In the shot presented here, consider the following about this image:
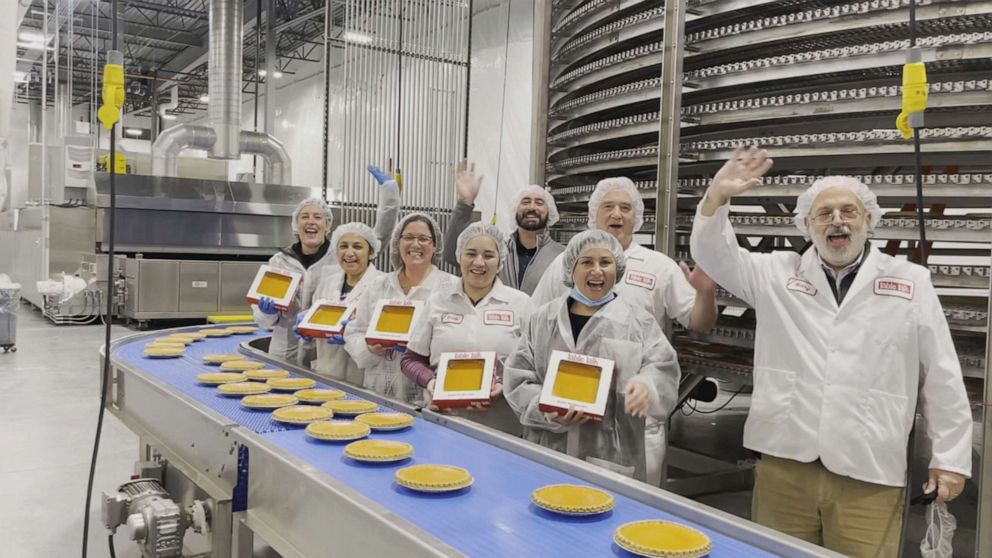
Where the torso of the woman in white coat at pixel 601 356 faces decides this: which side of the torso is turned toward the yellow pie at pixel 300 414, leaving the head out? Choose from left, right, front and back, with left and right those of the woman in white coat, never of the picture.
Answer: right

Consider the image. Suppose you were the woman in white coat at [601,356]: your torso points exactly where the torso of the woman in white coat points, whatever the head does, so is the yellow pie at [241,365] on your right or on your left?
on your right

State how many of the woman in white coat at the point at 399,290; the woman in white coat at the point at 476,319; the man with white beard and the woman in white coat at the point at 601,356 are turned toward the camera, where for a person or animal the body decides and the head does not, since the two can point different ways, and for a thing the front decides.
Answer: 4

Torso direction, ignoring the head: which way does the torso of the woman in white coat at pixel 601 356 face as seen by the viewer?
toward the camera

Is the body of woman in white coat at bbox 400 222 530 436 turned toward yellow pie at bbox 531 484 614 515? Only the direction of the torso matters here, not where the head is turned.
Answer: yes

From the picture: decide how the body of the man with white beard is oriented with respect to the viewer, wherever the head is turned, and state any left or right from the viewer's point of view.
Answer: facing the viewer

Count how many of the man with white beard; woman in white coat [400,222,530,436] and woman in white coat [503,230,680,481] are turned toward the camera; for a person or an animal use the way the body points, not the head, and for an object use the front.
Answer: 3

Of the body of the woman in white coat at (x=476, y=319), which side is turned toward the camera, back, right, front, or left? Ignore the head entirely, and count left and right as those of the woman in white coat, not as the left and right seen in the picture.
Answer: front

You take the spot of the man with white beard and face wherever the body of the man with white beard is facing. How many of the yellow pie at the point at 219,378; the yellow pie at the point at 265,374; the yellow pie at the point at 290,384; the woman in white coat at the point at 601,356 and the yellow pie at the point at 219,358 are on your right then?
5
